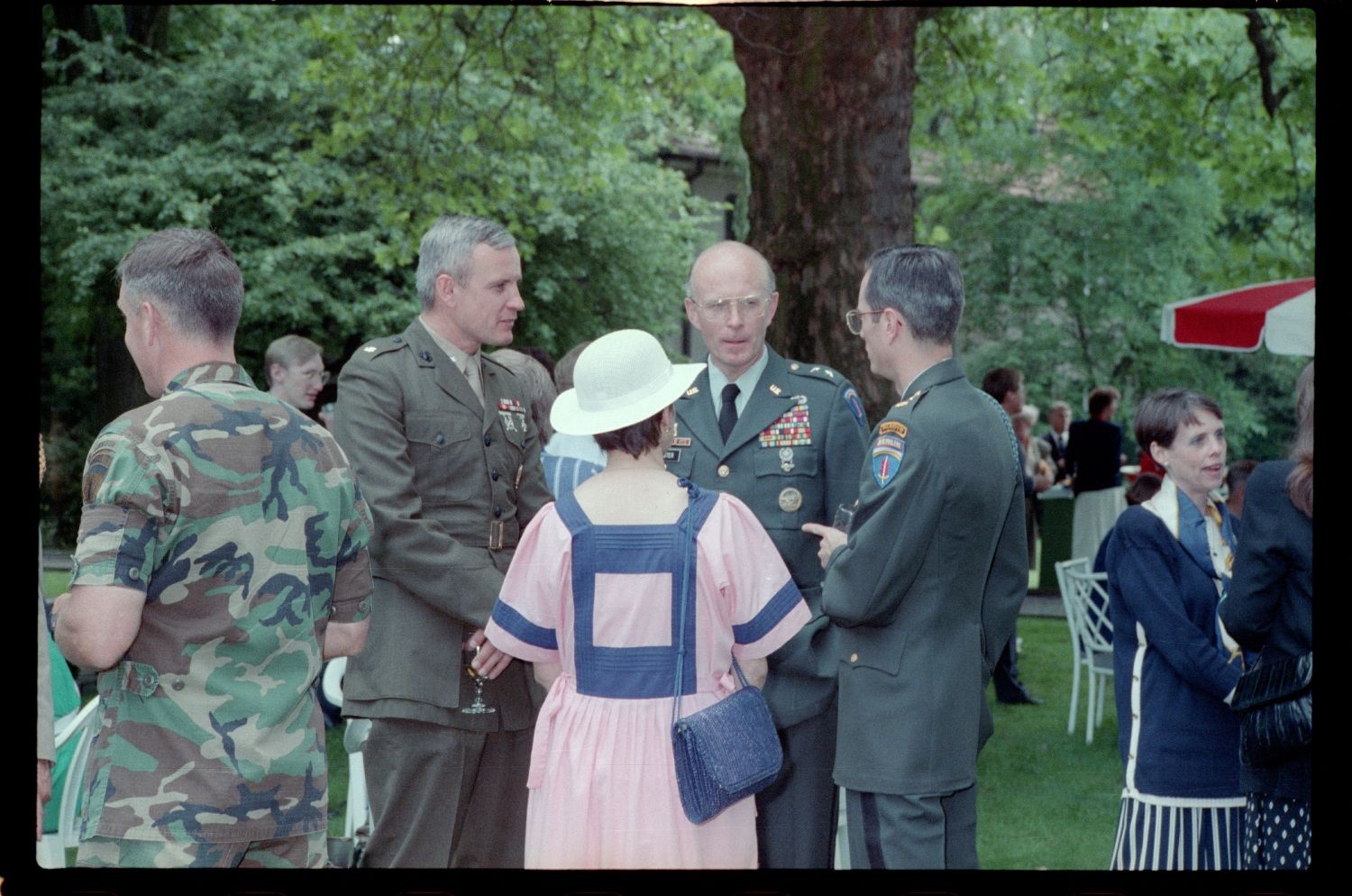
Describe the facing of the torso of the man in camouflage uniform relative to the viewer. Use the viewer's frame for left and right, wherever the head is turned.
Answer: facing away from the viewer and to the left of the viewer

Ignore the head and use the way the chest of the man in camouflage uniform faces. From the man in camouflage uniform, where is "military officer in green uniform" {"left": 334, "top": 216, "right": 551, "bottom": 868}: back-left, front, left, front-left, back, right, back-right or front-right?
right

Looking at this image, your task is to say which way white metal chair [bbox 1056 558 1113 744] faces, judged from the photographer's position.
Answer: facing away from the viewer and to the right of the viewer

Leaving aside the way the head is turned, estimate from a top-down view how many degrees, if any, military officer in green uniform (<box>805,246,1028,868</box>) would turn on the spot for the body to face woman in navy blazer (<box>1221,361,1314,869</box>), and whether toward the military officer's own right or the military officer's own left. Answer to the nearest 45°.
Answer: approximately 135° to the military officer's own right

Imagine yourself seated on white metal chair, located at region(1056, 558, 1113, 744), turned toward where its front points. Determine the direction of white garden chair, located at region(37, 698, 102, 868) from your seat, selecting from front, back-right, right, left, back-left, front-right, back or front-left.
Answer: back

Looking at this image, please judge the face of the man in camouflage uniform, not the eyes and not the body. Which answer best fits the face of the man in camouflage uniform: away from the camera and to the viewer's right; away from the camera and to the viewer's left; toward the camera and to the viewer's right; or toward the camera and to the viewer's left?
away from the camera and to the viewer's left

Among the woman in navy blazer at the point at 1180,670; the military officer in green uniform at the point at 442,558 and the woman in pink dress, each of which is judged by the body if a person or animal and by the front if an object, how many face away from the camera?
1

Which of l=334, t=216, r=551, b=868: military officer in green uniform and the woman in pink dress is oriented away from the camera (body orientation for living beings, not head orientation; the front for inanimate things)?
the woman in pink dress

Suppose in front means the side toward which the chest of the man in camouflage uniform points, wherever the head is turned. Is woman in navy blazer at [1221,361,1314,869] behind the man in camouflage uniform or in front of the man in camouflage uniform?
behind

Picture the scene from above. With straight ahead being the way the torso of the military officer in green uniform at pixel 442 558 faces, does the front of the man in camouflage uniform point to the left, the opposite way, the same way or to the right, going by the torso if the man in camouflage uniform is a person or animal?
the opposite way

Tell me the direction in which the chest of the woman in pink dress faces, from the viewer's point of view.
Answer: away from the camera

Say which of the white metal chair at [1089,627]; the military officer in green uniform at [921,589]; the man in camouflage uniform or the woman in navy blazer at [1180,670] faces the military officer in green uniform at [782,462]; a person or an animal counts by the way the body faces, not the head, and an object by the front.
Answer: the military officer in green uniform at [921,589]

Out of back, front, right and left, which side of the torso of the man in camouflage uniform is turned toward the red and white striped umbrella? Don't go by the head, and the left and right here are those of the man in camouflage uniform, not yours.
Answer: right

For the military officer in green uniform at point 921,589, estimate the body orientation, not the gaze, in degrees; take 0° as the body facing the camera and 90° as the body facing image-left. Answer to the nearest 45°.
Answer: approximately 135°

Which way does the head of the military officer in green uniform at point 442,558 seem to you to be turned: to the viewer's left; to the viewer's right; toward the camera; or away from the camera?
to the viewer's right
